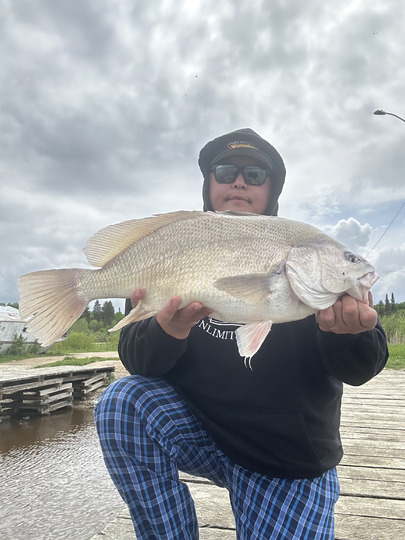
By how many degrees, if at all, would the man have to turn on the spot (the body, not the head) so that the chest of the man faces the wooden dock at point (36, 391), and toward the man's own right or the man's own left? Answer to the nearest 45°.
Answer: approximately 135° to the man's own right

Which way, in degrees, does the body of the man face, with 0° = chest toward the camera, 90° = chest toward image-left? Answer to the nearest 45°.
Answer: approximately 0°
